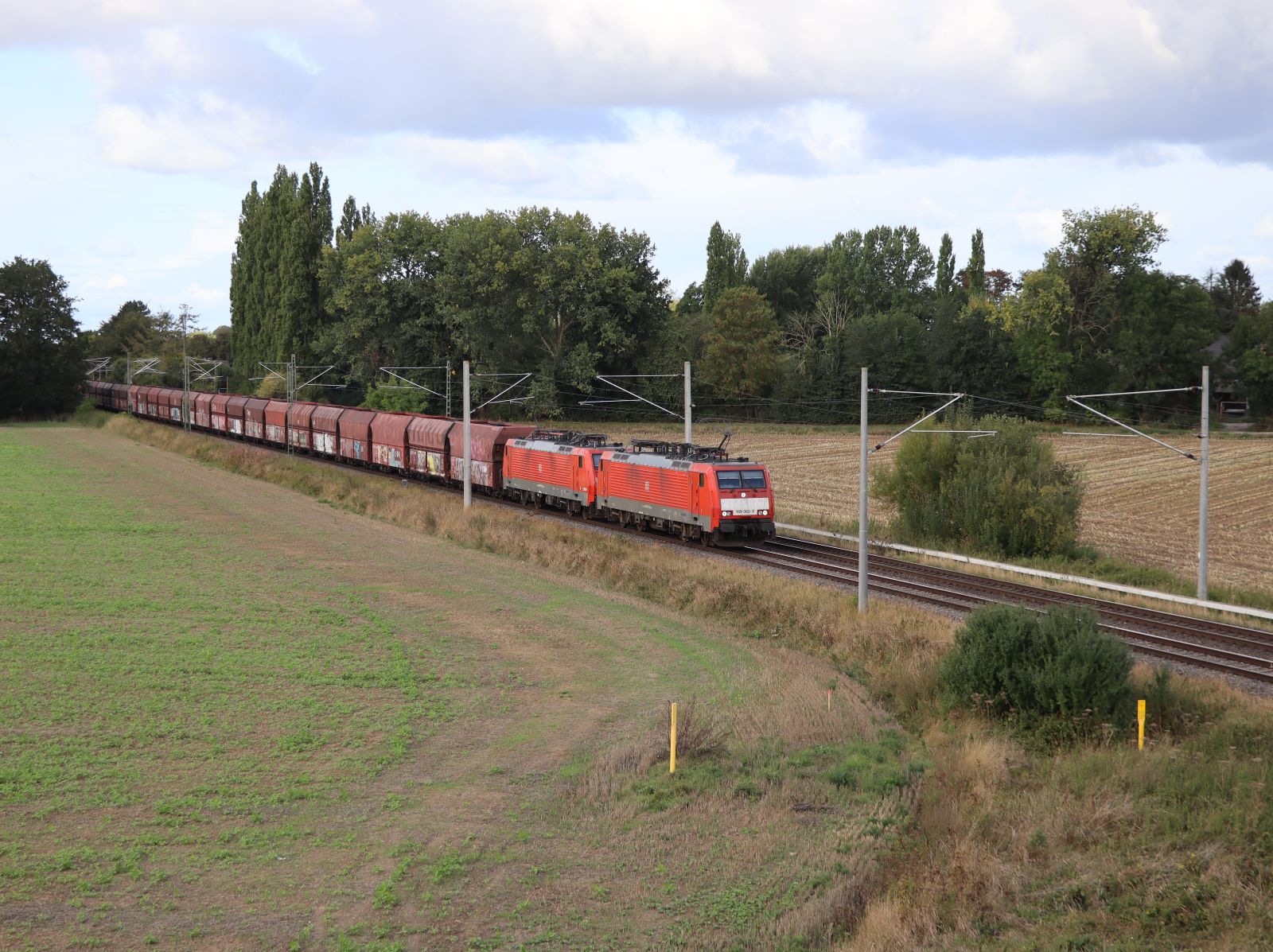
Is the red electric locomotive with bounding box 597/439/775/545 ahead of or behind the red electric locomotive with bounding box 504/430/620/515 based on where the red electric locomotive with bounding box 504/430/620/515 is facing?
ahead

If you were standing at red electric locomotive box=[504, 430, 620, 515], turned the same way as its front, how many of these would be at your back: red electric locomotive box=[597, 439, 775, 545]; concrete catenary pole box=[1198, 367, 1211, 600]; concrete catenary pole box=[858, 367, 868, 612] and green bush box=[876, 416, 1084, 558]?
0

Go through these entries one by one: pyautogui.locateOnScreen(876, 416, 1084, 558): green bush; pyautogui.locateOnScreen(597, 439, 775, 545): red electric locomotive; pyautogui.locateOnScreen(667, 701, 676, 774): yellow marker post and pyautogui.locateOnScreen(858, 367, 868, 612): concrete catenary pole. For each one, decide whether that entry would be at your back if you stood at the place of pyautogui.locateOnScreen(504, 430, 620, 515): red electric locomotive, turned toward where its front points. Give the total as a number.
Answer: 0

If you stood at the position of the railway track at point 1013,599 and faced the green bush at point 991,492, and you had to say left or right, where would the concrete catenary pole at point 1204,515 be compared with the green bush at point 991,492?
right

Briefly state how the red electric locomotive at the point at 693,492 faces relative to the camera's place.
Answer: facing the viewer and to the right of the viewer

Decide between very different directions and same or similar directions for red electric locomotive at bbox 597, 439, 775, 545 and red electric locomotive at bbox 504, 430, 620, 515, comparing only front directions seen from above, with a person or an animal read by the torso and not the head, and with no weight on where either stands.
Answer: same or similar directions

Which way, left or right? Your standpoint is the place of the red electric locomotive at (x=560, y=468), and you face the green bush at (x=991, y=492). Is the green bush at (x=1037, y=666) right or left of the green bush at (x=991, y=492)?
right

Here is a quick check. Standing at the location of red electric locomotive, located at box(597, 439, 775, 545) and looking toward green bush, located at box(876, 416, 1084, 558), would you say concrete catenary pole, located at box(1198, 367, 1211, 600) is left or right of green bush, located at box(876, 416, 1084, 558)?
right

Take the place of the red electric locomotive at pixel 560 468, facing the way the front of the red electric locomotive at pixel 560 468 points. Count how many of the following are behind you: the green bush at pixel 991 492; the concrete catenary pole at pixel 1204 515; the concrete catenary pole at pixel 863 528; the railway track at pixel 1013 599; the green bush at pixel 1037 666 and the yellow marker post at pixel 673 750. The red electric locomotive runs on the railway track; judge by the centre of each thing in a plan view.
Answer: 0

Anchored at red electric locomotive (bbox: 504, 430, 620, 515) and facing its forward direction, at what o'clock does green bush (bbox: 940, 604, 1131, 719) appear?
The green bush is roughly at 1 o'clock from the red electric locomotive.

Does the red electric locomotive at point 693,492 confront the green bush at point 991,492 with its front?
no

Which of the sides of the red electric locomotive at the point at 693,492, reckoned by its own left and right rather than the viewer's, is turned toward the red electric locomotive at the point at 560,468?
back

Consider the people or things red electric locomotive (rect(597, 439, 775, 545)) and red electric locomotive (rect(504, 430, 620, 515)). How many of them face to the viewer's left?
0

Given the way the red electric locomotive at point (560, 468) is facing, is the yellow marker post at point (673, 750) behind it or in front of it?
in front

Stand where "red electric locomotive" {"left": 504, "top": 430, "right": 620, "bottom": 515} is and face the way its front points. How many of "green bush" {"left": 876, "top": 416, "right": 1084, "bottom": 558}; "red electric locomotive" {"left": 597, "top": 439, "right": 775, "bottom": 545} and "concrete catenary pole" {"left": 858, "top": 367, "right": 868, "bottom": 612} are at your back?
0

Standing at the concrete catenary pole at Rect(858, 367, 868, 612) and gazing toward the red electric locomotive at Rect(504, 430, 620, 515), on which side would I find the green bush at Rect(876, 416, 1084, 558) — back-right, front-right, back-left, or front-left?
front-right

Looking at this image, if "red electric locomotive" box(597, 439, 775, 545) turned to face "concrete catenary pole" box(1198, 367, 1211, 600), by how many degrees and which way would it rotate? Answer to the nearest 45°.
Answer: approximately 45° to its left
